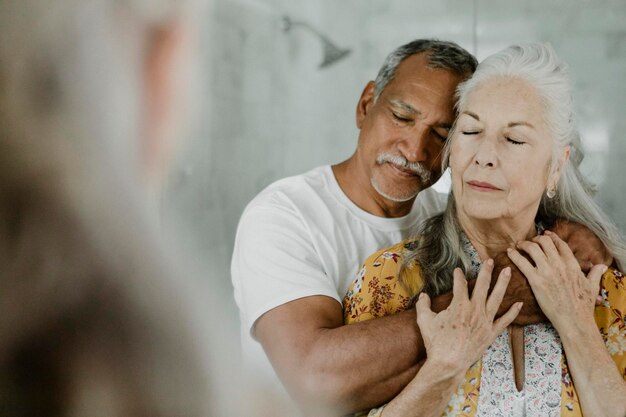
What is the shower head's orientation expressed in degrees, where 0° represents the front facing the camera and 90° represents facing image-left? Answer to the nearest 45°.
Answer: approximately 270°

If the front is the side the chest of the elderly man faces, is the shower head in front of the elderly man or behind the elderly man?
behind

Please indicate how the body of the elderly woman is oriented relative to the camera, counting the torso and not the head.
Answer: toward the camera

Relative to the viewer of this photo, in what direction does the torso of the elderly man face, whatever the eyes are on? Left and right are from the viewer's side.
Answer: facing the viewer and to the right of the viewer

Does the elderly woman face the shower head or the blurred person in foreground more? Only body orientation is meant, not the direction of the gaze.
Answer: the blurred person in foreground

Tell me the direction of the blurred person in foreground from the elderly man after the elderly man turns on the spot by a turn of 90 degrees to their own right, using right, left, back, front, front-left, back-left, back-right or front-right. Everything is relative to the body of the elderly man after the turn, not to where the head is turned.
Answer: front-left

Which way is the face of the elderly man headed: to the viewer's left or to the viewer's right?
to the viewer's right

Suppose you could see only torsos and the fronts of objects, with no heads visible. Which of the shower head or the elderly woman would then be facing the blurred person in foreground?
the elderly woman

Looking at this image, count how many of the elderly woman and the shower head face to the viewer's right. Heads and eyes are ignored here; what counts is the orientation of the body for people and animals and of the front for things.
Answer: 1

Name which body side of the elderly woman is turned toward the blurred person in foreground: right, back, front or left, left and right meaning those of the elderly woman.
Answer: front

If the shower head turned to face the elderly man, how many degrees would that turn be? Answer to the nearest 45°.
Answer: approximately 90° to its right
